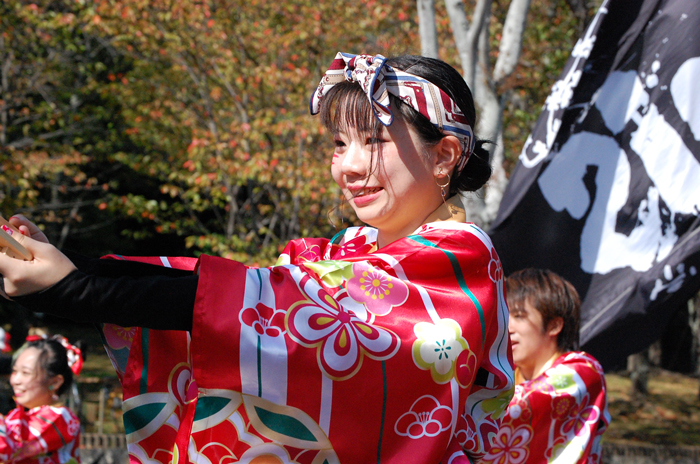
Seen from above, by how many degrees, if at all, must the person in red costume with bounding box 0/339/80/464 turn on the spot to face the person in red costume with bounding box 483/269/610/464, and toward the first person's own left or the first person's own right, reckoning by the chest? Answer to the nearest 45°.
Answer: approximately 90° to the first person's own left

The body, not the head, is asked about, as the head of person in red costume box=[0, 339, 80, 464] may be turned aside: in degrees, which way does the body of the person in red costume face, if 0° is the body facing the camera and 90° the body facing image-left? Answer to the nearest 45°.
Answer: approximately 45°

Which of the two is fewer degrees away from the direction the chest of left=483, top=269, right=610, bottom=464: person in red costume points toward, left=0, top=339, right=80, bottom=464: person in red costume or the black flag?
the person in red costume

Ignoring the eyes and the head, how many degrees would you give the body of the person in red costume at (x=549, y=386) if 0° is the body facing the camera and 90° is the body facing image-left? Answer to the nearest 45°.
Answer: approximately 90°

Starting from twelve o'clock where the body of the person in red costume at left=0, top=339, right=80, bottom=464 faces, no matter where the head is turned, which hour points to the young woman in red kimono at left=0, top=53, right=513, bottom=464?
The young woman in red kimono is roughly at 10 o'clock from the person in red costume.

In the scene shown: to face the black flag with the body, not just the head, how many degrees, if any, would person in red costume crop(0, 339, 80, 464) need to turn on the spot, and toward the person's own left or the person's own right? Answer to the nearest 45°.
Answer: approximately 90° to the person's own left

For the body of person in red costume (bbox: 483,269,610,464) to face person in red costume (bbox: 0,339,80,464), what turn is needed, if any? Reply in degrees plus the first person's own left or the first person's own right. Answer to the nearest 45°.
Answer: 0° — they already face them
